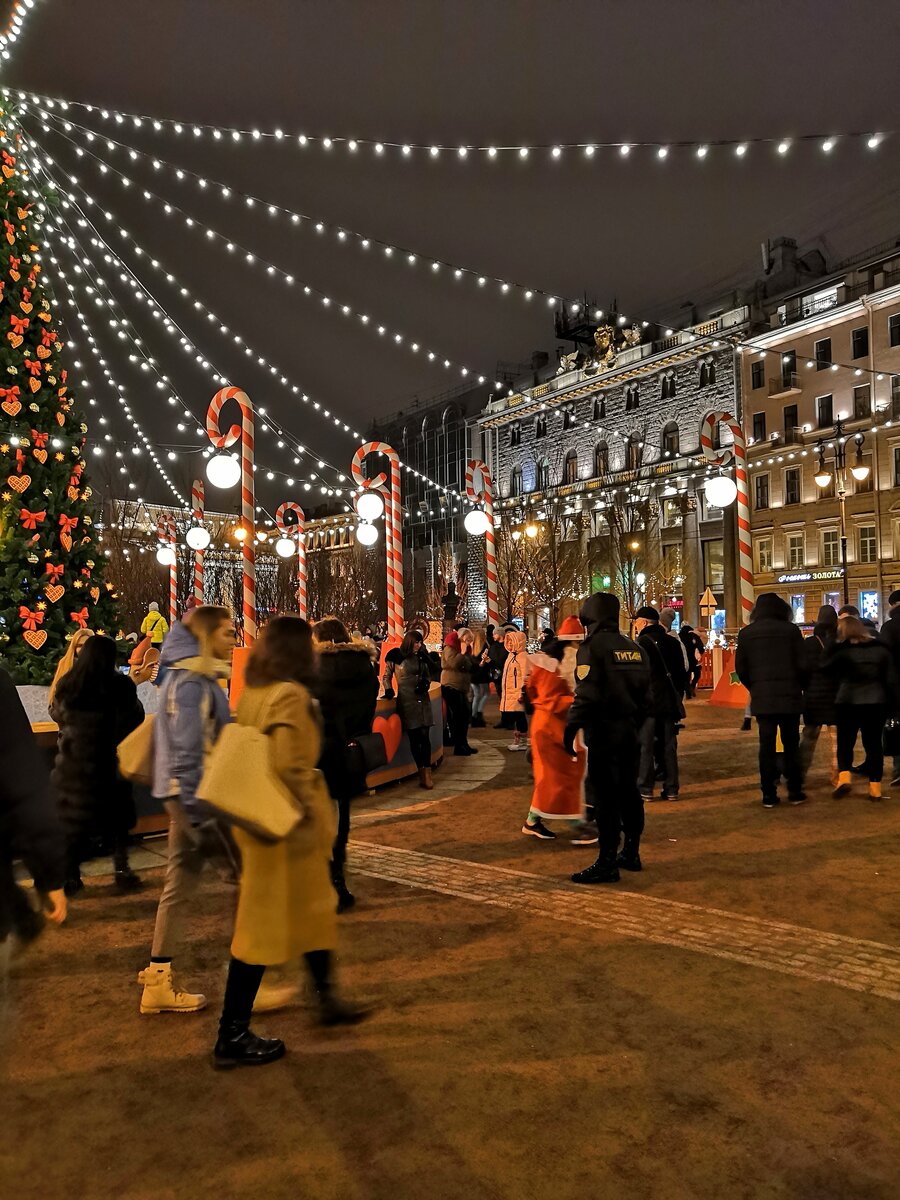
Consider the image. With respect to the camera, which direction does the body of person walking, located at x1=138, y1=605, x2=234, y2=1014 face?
to the viewer's right

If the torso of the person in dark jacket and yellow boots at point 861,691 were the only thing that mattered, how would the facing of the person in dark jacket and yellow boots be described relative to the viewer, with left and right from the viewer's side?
facing away from the viewer

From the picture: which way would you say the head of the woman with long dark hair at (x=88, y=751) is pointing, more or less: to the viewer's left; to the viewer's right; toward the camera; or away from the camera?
away from the camera

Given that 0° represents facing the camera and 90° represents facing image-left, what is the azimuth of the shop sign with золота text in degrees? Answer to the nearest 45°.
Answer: approximately 0°

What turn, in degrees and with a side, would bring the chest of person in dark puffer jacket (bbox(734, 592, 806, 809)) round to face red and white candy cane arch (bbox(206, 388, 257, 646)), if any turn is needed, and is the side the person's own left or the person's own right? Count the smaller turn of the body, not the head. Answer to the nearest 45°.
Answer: approximately 90° to the person's own left

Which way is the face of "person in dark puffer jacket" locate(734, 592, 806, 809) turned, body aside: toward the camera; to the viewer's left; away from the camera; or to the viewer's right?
away from the camera

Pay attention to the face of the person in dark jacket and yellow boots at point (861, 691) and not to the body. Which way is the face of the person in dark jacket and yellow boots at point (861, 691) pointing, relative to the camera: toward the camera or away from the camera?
away from the camera

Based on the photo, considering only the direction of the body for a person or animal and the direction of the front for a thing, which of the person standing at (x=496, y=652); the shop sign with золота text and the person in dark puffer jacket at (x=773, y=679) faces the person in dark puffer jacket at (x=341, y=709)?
the shop sign with золота text

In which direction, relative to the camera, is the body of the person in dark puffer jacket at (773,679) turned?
away from the camera

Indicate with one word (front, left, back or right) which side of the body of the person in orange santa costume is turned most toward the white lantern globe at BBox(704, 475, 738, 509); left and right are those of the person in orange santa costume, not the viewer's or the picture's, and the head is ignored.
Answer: left
